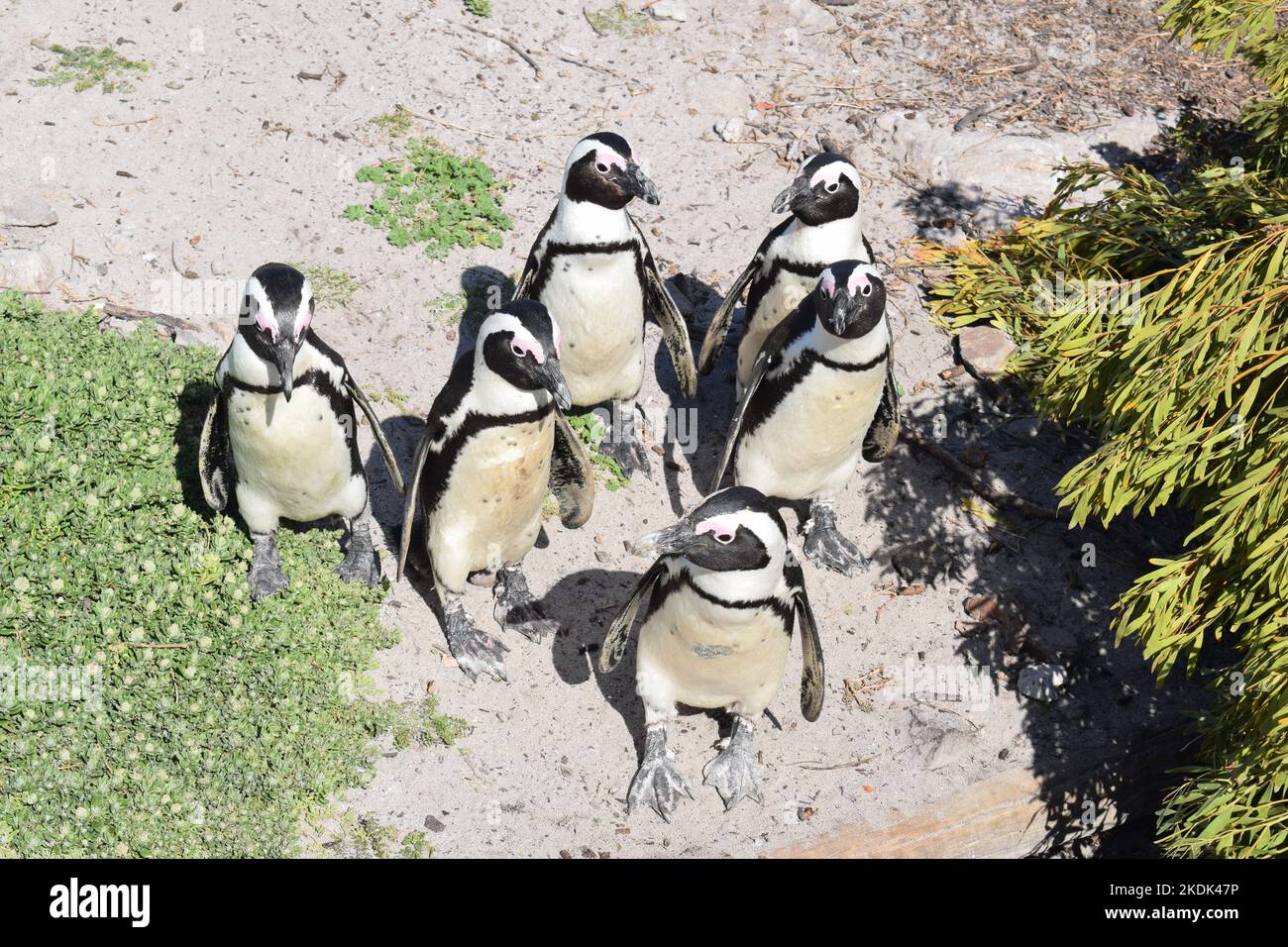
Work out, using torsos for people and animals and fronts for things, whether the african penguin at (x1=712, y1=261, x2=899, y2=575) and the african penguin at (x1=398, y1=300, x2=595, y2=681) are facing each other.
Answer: no

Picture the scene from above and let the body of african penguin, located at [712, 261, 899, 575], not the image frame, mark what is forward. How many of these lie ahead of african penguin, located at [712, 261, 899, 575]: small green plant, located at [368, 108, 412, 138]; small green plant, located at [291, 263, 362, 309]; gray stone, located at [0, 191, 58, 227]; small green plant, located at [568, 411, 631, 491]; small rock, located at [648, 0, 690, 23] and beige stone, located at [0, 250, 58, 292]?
0

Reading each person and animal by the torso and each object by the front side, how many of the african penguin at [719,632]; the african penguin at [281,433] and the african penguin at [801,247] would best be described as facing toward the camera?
3

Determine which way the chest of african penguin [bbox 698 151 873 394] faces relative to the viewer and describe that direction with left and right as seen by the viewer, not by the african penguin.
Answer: facing the viewer

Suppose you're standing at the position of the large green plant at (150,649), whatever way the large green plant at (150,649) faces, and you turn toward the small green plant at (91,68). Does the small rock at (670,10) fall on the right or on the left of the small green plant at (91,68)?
right

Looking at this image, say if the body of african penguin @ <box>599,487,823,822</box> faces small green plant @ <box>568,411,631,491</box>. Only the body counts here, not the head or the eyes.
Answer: no

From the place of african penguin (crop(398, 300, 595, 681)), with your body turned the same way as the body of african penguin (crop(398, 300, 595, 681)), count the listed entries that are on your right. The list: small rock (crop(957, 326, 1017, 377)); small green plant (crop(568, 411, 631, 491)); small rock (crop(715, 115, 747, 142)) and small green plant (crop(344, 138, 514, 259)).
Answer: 0

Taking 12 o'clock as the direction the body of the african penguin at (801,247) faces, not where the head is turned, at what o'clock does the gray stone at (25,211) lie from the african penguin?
The gray stone is roughly at 3 o'clock from the african penguin.

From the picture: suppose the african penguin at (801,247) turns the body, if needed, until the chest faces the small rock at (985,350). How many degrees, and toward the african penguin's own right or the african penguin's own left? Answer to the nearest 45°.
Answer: approximately 135° to the african penguin's own left

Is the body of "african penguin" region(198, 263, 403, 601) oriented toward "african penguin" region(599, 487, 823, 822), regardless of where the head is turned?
no

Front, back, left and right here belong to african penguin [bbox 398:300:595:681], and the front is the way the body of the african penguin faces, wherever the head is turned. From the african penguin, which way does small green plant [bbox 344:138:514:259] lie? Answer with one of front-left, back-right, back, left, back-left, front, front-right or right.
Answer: back-left

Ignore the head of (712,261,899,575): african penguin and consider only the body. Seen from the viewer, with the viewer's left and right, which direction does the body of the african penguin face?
facing the viewer and to the right of the viewer

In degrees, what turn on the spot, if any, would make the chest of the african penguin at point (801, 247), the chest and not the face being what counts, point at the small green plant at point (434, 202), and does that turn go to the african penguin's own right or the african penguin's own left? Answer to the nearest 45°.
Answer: approximately 135° to the african penguin's own right

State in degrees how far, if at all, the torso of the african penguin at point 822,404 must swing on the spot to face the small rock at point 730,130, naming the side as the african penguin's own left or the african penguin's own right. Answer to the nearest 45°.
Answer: approximately 135° to the african penguin's own left

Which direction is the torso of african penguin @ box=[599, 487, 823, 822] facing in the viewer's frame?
toward the camera

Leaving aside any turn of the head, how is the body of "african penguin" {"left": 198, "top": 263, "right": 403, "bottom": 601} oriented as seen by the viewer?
toward the camera
